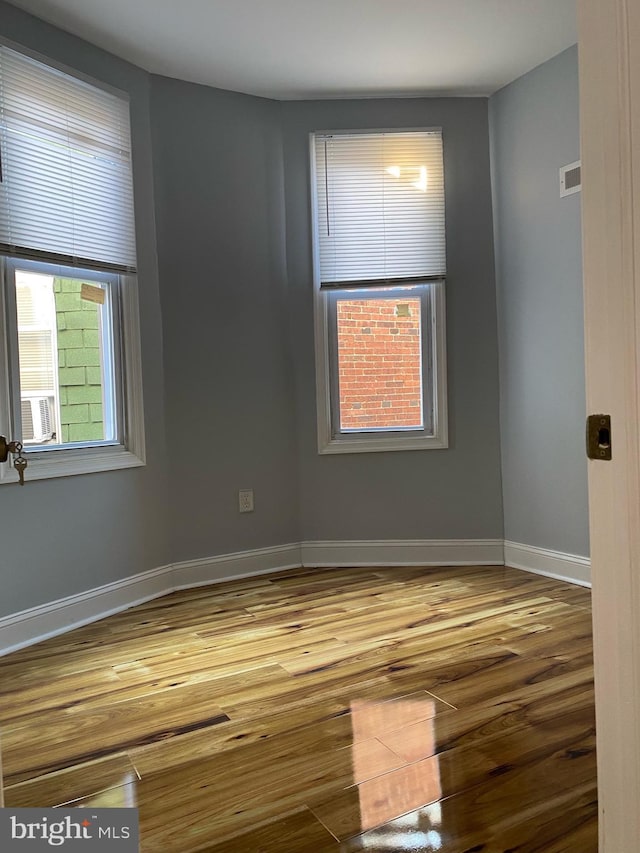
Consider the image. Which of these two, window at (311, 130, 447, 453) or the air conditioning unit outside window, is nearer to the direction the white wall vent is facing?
the air conditioning unit outside window

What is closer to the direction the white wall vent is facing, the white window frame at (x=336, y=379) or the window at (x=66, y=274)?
the window

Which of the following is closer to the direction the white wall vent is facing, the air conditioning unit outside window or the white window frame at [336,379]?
the air conditioning unit outside window

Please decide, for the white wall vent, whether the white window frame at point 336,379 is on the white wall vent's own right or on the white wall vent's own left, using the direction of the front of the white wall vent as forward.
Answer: on the white wall vent's own right

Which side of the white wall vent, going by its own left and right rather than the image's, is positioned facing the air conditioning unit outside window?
front

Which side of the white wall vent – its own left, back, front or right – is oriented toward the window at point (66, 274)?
front

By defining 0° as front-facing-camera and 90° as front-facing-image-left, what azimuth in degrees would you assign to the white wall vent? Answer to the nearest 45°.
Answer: approximately 45°
